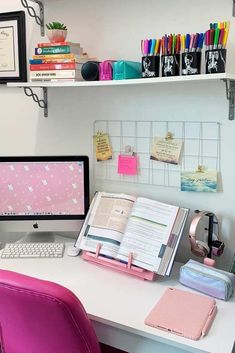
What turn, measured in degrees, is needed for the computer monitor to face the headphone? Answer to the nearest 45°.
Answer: approximately 45° to its left

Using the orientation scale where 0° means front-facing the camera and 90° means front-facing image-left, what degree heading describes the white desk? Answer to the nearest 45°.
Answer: approximately 45°

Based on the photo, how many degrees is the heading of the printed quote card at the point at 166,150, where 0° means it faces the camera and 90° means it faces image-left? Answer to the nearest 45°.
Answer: approximately 0°

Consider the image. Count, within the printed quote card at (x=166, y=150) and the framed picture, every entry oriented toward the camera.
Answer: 2
